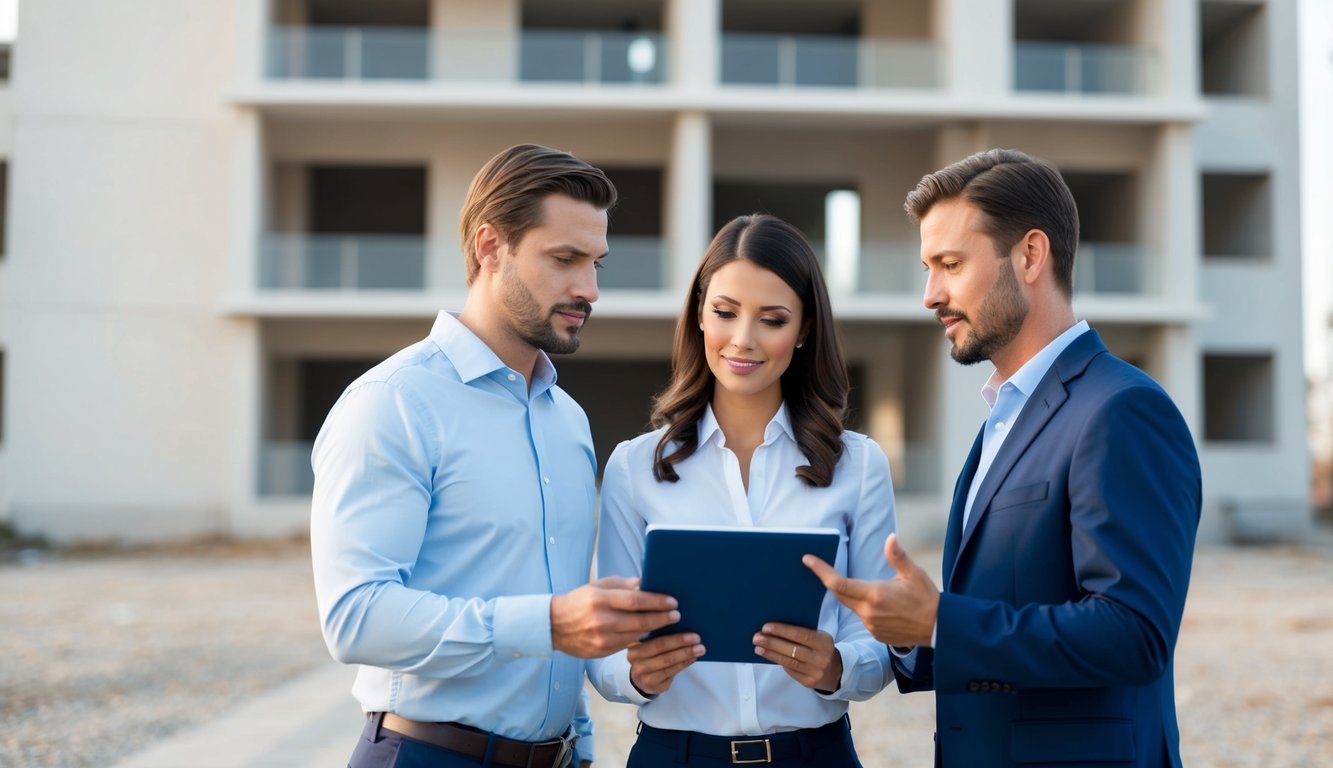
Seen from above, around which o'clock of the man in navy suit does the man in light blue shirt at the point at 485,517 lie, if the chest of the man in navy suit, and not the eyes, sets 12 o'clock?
The man in light blue shirt is roughly at 12 o'clock from the man in navy suit.

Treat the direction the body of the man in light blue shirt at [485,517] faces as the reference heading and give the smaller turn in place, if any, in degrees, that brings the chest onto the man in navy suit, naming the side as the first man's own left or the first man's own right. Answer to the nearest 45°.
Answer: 0° — they already face them

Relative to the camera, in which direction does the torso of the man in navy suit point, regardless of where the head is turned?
to the viewer's left

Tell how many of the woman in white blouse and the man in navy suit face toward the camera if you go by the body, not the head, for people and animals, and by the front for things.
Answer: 1

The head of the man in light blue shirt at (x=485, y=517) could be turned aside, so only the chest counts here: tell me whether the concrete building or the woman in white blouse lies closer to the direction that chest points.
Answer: the woman in white blouse

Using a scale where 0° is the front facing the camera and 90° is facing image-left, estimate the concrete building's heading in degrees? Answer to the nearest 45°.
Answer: approximately 0°

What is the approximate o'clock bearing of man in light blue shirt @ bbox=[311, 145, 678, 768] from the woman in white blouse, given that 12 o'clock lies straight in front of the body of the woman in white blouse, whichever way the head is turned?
The man in light blue shirt is roughly at 2 o'clock from the woman in white blouse.

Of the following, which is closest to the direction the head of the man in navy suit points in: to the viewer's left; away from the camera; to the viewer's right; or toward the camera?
to the viewer's left

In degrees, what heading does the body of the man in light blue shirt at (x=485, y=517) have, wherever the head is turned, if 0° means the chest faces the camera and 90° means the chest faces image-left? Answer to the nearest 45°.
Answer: approximately 315°
